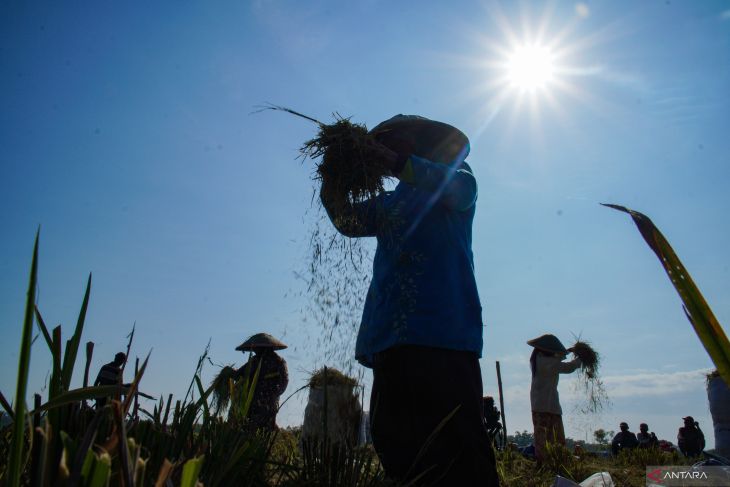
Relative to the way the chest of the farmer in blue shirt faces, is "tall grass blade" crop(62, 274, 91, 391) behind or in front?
in front

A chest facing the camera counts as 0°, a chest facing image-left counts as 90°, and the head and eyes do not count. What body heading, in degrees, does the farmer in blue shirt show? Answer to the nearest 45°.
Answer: approximately 45°

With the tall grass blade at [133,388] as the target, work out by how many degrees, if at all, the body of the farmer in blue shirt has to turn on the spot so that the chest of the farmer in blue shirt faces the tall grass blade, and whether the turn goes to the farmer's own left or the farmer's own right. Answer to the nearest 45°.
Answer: approximately 45° to the farmer's own left

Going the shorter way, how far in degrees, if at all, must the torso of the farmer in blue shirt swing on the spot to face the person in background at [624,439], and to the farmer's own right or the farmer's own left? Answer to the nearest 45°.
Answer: approximately 180°

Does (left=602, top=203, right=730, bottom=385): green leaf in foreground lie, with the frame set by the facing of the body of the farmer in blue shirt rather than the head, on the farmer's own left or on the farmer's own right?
on the farmer's own left

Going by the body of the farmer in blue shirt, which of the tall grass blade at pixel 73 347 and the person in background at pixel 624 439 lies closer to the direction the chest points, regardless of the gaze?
the tall grass blade

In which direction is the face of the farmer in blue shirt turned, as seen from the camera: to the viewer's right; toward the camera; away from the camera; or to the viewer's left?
to the viewer's left

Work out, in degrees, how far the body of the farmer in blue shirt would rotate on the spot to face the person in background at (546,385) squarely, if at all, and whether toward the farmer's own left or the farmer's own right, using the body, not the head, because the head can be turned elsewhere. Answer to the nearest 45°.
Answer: approximately 135° to the farmer's own right

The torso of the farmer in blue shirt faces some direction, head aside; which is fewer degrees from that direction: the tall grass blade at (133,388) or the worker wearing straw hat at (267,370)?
the tall grass blade

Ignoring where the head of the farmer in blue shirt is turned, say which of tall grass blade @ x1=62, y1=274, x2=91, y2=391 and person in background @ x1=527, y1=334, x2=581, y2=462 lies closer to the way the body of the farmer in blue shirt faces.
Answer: the tall grass blade
